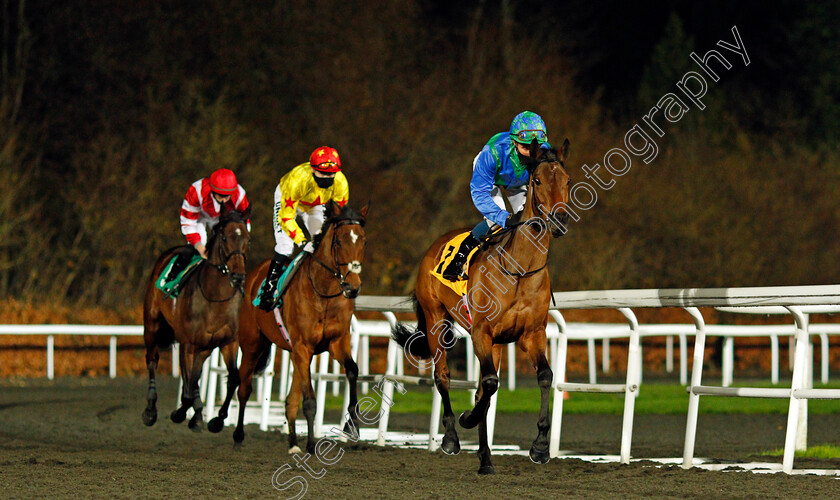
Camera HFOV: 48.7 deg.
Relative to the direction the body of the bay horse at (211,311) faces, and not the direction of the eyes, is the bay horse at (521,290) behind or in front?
in front

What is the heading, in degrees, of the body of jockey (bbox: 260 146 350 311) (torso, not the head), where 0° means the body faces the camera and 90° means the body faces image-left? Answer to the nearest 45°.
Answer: approximately 315°

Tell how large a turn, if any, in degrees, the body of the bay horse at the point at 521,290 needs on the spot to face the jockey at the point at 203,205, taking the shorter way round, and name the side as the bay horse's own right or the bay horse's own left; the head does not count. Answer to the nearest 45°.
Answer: approximately 180°

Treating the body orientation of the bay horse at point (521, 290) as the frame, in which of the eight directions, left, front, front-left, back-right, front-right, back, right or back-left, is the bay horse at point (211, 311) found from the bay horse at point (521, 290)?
back

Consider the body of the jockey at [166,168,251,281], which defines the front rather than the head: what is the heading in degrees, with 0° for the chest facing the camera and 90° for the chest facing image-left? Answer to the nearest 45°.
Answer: approximately 315°

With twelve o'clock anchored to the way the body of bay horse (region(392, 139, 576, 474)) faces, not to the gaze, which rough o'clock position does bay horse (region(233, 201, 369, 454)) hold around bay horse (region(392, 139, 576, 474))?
bay horse (region(233, 201, 369, 454)) is roughly at 6 o'clock from bay horse (region(392, 139, 576, 474)).

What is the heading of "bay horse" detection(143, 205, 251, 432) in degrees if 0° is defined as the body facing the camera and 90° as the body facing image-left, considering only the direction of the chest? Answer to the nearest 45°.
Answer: approximately 315°

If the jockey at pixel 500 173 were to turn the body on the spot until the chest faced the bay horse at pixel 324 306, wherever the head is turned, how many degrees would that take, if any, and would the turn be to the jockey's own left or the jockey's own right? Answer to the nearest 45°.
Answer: approximately 180°

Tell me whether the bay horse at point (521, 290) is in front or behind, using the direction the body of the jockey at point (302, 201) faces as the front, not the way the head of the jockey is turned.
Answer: in front

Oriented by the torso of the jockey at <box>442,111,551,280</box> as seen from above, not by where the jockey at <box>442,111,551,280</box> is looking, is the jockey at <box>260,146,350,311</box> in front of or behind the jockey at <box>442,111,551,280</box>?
behind

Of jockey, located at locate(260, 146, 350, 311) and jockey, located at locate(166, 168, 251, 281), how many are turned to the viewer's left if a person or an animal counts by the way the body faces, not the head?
0
